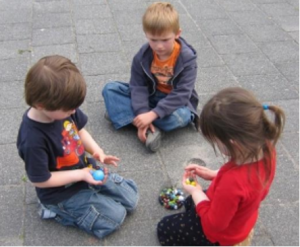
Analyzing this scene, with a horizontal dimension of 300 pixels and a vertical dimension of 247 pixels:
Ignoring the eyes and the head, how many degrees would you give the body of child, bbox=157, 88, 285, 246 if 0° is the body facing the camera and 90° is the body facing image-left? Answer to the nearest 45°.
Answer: approximately 90°

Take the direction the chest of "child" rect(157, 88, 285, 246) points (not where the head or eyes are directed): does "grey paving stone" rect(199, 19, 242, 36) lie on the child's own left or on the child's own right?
on the child's own right

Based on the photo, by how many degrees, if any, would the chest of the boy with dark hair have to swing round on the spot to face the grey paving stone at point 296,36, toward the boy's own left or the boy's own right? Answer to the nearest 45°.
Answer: approximately 90° to the boy's own left

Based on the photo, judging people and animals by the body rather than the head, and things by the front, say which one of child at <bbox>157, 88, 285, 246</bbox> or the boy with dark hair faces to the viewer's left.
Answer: the child

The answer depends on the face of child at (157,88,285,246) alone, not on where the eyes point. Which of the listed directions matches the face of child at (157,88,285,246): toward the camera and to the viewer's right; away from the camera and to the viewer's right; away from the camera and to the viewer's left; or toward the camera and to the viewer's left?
away from the camera and to the viewer's left

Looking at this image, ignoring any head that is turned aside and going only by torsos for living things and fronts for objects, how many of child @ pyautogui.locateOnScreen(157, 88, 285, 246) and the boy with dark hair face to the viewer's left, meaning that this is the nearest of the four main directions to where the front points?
1

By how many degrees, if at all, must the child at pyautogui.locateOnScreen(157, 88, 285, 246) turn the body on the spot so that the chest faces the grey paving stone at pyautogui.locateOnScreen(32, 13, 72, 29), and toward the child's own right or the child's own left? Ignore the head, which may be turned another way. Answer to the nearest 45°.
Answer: approximately 45° to the child's own right

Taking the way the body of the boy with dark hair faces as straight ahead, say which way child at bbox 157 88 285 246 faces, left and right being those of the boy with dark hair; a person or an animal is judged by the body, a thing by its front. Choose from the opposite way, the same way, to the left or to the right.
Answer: the opposite way

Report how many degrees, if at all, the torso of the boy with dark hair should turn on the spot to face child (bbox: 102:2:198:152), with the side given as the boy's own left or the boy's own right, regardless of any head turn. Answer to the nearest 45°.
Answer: approximately 90° to the boy's own left

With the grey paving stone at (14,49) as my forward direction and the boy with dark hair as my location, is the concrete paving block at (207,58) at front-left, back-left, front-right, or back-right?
front-right

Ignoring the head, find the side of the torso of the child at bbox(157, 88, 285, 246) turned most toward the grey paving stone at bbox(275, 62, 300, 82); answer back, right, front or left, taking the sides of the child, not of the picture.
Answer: right

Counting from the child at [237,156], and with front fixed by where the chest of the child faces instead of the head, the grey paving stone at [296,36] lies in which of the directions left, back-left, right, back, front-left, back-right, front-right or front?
right

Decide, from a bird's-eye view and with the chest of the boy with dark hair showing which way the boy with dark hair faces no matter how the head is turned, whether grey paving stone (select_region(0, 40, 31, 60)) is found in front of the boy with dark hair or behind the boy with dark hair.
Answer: behind

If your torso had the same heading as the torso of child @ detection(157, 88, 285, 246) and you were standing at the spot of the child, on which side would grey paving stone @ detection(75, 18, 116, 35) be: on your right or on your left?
on your right

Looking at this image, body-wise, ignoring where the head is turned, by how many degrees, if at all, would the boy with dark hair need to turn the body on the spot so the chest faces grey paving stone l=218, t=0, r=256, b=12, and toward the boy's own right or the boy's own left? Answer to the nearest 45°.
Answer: approximately 90° to the boy's own left

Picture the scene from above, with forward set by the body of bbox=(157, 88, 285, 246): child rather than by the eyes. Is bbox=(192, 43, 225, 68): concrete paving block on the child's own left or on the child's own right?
on the child's own right

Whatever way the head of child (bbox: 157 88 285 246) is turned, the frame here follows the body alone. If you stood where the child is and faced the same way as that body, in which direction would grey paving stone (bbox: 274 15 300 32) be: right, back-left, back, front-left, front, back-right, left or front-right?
right

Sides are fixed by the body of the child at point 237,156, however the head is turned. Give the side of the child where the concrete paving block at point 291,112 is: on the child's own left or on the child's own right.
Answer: on the child's own right
